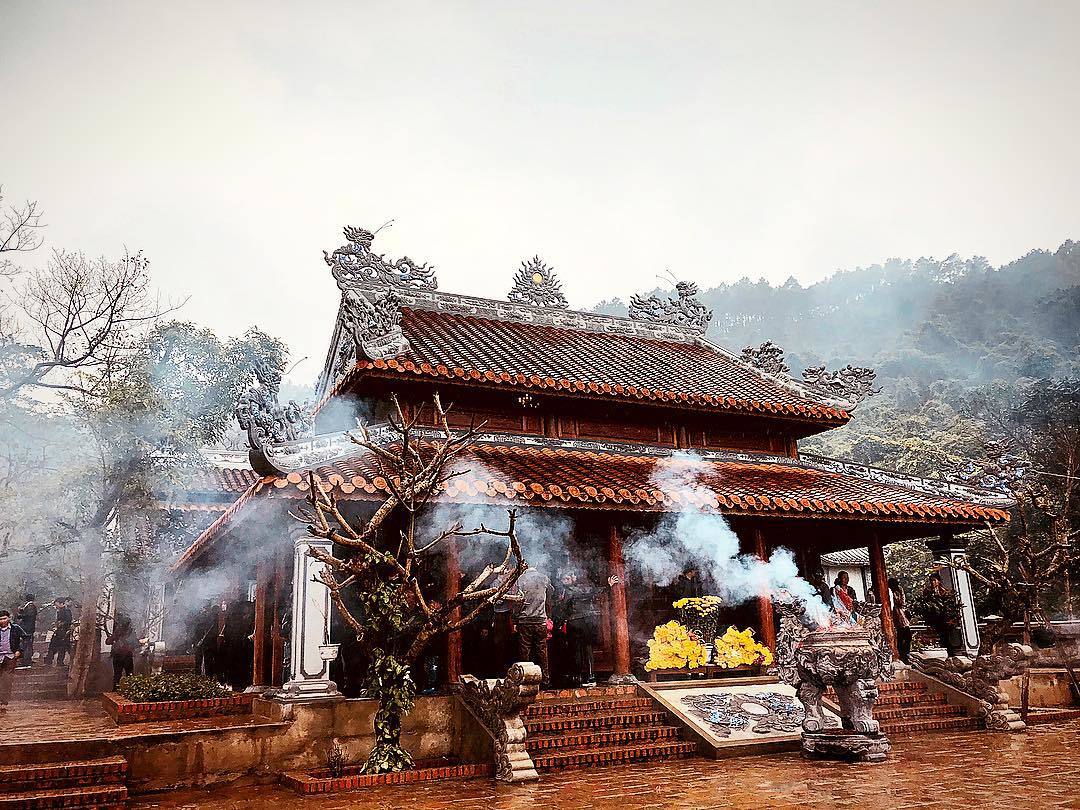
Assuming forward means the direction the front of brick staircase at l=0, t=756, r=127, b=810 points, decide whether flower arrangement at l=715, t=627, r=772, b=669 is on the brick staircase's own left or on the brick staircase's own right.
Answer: on the brick staircase's own left

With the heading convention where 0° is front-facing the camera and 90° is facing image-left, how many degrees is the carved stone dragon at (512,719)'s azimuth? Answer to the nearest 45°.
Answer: approximately 315°

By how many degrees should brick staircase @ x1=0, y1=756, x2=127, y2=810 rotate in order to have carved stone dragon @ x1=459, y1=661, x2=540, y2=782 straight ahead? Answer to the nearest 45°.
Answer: approximately 45° to its left

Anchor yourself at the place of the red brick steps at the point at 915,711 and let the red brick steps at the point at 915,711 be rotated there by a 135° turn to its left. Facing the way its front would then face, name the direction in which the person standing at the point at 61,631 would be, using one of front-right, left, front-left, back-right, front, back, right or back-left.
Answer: left

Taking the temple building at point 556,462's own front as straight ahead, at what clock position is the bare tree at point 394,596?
The bare tree is roughly at 2 o'clock from the temple building.

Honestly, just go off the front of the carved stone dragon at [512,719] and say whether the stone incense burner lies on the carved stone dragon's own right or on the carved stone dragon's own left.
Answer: on the carved stone dragon's own left

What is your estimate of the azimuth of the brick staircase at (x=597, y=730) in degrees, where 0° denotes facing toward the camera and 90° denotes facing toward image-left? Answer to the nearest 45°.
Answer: approximately 315°

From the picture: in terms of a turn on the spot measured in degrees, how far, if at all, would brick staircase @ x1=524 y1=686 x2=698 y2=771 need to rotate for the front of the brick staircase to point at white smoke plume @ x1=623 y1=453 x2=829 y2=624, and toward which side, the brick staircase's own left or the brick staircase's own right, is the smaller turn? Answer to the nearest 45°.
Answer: approximately 90° to the brick staircase's own left
